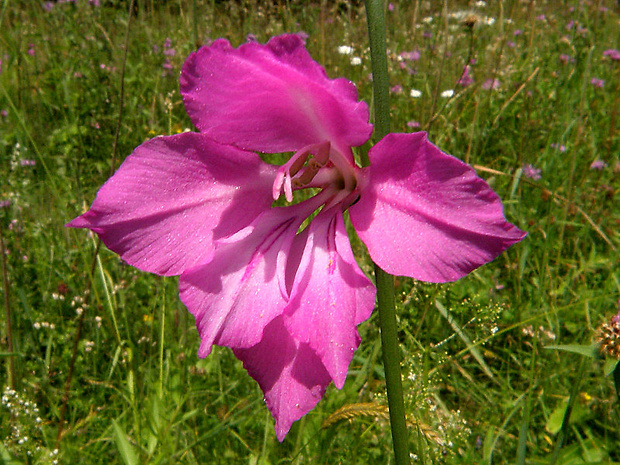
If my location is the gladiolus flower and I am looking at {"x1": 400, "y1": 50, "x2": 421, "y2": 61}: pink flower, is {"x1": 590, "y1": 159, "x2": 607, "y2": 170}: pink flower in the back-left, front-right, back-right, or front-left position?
front-right

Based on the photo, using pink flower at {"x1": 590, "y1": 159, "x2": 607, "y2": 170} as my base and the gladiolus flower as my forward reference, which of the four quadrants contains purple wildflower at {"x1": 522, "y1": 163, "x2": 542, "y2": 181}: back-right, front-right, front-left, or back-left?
front-right

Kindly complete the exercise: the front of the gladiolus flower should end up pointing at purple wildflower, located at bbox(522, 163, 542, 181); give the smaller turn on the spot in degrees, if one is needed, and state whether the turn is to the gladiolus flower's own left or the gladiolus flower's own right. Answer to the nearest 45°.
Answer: approximately 180°

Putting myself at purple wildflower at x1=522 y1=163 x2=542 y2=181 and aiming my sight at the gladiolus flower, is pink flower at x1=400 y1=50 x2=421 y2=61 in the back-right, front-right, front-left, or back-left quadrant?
back-right

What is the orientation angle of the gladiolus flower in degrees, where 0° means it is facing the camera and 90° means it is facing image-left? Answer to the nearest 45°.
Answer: approximately 45°

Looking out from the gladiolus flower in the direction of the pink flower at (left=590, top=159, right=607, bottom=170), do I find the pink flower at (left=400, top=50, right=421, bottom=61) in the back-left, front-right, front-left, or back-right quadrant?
front-left

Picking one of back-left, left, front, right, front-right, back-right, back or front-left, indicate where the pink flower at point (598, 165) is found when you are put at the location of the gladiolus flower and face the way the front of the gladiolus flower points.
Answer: back

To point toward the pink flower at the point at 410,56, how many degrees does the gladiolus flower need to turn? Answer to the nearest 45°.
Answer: approximately 135° to its right
